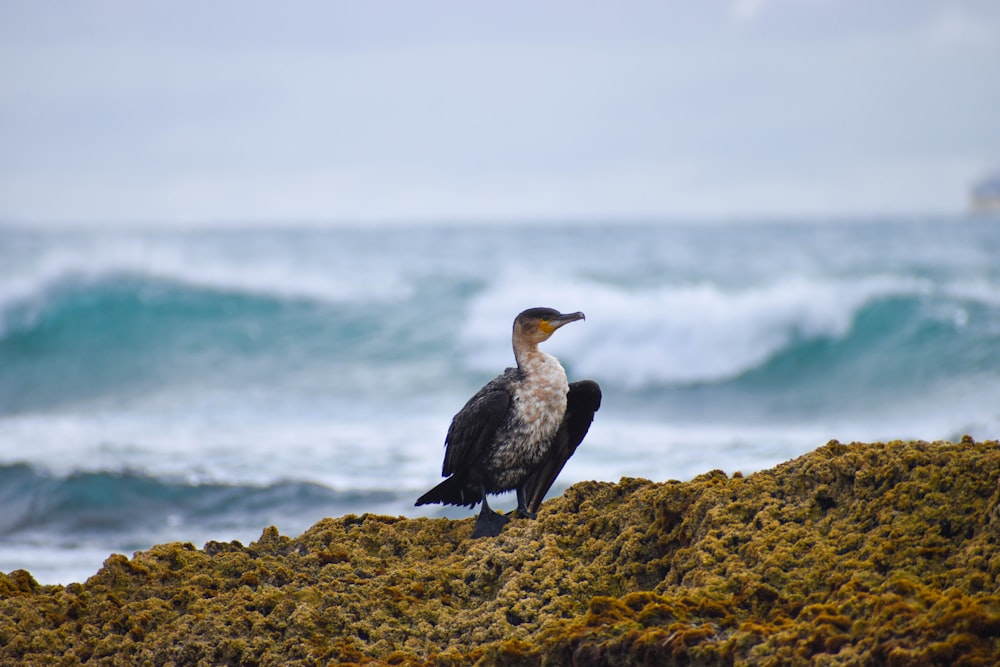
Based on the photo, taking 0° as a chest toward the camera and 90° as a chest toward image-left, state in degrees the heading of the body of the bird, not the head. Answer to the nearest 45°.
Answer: approximately 315°
